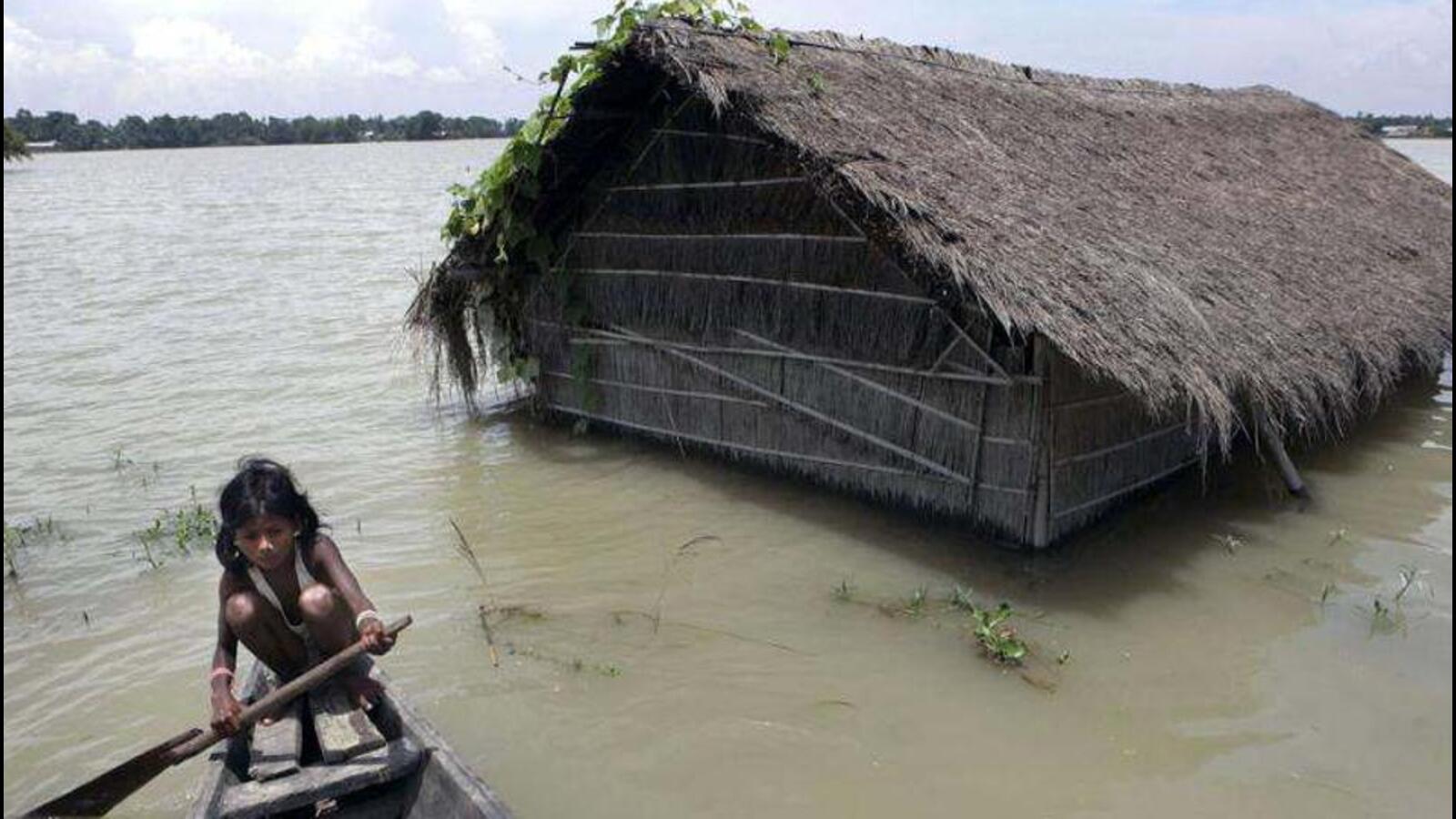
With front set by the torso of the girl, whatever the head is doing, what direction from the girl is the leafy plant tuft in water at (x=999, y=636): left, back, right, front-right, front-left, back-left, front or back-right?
left

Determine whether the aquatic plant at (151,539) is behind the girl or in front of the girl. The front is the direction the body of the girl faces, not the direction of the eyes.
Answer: behind

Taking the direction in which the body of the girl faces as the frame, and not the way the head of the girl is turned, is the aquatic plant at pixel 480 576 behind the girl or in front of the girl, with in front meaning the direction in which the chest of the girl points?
behind

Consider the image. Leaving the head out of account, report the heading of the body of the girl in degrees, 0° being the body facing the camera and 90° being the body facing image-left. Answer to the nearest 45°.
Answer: approximately 0°

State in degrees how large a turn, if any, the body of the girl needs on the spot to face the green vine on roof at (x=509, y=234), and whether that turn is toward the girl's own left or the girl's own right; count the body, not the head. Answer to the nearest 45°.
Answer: approximately 180°

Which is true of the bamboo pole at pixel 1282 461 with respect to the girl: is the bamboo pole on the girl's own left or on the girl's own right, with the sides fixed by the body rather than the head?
on the girl's own left

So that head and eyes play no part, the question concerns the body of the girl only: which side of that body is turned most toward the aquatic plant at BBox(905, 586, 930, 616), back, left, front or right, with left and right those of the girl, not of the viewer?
left

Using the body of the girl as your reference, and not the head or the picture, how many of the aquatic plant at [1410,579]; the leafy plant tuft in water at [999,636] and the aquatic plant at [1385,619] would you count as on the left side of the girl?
3

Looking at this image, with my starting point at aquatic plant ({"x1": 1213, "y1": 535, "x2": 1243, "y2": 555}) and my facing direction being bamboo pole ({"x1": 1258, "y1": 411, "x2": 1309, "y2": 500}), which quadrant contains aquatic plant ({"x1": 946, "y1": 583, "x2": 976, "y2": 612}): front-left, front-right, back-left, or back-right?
back-left
